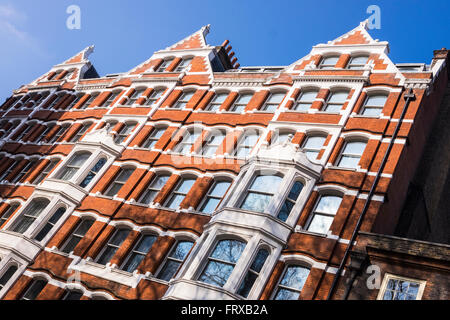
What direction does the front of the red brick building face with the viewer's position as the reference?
facing the viewer and to the left of the viewer
